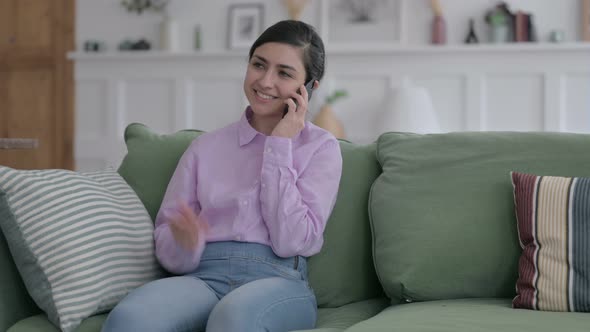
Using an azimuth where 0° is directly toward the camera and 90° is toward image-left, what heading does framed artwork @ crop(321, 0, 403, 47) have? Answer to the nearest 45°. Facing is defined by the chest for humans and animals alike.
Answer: approximately 0°

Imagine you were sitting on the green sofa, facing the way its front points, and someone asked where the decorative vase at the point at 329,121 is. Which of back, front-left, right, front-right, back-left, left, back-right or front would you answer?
back

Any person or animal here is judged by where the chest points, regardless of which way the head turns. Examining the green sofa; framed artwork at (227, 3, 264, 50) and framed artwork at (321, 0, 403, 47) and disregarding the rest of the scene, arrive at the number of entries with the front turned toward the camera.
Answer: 3

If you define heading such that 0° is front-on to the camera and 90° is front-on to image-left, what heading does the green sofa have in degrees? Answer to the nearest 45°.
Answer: approximately 0°

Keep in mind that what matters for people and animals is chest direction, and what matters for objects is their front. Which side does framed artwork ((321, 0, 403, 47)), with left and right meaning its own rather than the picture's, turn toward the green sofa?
front

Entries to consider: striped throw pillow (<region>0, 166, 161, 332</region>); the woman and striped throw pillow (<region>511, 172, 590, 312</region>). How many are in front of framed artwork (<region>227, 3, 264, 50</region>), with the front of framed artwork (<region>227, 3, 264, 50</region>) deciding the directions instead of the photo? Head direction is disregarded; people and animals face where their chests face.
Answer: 3

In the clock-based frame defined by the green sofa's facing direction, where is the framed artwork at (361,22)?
The framed artwork is roughly at 6 o'clock from the green sofa.

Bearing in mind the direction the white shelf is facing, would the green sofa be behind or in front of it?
in front
